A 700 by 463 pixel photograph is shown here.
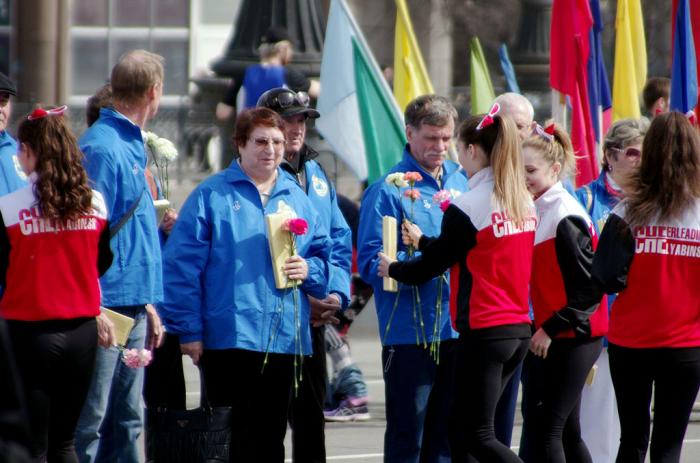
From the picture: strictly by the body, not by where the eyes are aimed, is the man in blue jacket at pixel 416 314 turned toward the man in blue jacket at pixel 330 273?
no

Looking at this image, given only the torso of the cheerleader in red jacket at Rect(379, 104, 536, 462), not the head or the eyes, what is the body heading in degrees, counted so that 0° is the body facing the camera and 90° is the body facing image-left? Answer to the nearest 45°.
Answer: approximately 135°

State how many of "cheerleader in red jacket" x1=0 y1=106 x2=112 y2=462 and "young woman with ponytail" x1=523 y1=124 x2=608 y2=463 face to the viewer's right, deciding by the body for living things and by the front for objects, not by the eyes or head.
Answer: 0

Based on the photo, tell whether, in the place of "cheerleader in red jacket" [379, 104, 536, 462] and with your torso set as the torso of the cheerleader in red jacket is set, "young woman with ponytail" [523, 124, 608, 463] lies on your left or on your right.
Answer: on your right

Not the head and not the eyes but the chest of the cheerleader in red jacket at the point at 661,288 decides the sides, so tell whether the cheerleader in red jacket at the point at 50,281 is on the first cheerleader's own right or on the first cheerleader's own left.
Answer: on the first cheerleader's own left

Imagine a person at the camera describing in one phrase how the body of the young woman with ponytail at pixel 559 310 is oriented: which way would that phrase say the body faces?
to the viewer's left

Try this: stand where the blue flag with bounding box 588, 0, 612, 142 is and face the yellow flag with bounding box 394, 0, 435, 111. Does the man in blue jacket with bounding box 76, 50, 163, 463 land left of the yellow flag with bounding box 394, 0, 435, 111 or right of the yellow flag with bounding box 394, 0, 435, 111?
left

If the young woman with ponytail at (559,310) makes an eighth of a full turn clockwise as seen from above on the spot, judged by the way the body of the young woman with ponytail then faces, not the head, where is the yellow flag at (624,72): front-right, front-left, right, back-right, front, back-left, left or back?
front-right

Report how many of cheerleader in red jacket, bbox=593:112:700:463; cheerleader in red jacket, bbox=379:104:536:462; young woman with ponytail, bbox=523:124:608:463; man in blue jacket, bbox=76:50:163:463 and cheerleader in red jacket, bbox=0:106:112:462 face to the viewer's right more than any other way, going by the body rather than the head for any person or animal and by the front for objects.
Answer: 1

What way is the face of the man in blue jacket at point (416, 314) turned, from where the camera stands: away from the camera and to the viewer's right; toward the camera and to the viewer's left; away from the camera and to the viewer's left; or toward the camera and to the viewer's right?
toward the camera and to the viewer's right

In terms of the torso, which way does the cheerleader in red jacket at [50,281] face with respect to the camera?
away from the camera

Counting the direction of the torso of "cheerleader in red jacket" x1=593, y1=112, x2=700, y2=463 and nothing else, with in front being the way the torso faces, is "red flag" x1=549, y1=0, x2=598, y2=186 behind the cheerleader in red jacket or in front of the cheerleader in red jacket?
in front

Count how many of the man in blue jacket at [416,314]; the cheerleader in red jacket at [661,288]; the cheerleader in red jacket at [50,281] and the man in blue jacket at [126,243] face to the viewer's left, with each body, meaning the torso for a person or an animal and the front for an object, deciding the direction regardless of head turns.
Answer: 0

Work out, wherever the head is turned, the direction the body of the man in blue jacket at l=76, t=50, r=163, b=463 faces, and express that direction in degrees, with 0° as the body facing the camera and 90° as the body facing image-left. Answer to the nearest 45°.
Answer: approximately 270°

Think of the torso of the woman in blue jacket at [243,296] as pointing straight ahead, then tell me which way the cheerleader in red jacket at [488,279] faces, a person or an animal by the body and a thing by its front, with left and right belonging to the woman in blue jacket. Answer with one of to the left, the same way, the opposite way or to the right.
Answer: the opposite way

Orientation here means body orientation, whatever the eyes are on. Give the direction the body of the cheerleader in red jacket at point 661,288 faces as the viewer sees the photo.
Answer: away from the camera

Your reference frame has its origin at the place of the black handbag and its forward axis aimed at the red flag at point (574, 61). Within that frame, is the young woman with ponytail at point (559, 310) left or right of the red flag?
right

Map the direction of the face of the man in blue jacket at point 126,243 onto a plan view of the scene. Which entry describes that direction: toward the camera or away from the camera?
away from the camera
